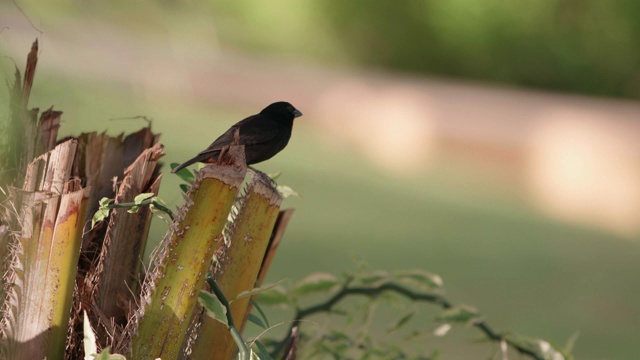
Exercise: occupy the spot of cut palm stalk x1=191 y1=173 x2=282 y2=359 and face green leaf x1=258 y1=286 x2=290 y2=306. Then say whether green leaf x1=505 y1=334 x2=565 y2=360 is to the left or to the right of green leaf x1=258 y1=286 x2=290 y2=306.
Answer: right

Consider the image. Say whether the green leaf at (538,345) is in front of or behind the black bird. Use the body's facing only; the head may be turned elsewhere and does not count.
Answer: in front

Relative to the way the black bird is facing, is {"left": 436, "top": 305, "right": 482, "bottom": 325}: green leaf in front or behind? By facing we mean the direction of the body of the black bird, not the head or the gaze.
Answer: in front

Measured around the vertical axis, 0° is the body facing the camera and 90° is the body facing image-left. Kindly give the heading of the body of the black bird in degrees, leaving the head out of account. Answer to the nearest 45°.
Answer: approximately 270°
